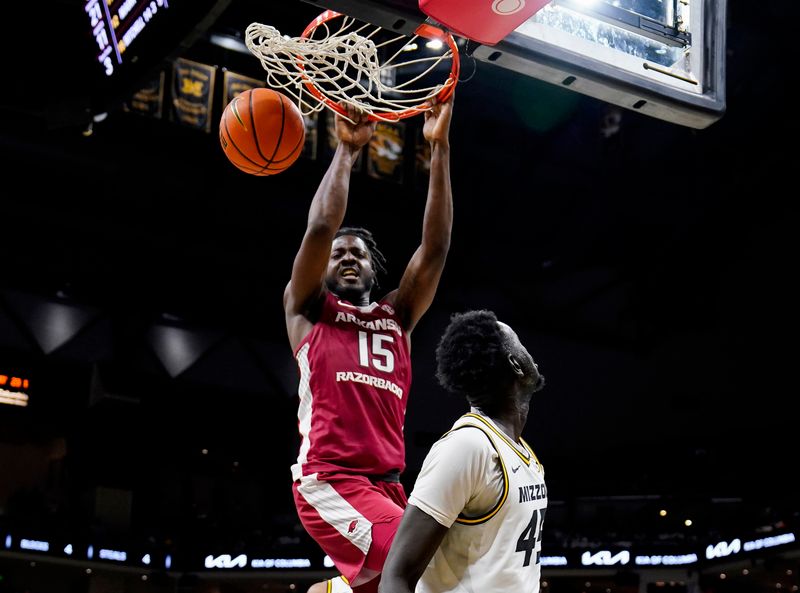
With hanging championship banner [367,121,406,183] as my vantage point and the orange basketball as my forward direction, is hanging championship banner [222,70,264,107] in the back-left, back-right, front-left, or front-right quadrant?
front-right

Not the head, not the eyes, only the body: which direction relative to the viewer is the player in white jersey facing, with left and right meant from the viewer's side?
facing the viewer and to the right of the viewer

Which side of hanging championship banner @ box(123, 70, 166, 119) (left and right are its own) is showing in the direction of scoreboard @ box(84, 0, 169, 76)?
front

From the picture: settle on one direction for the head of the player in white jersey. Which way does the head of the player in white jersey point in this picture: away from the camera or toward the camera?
away from the camera

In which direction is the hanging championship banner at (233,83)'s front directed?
toward the camera

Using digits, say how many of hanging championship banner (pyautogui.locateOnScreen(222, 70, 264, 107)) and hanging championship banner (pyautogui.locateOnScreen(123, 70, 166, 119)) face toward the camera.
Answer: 2

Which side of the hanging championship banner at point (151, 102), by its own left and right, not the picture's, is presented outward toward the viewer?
front
